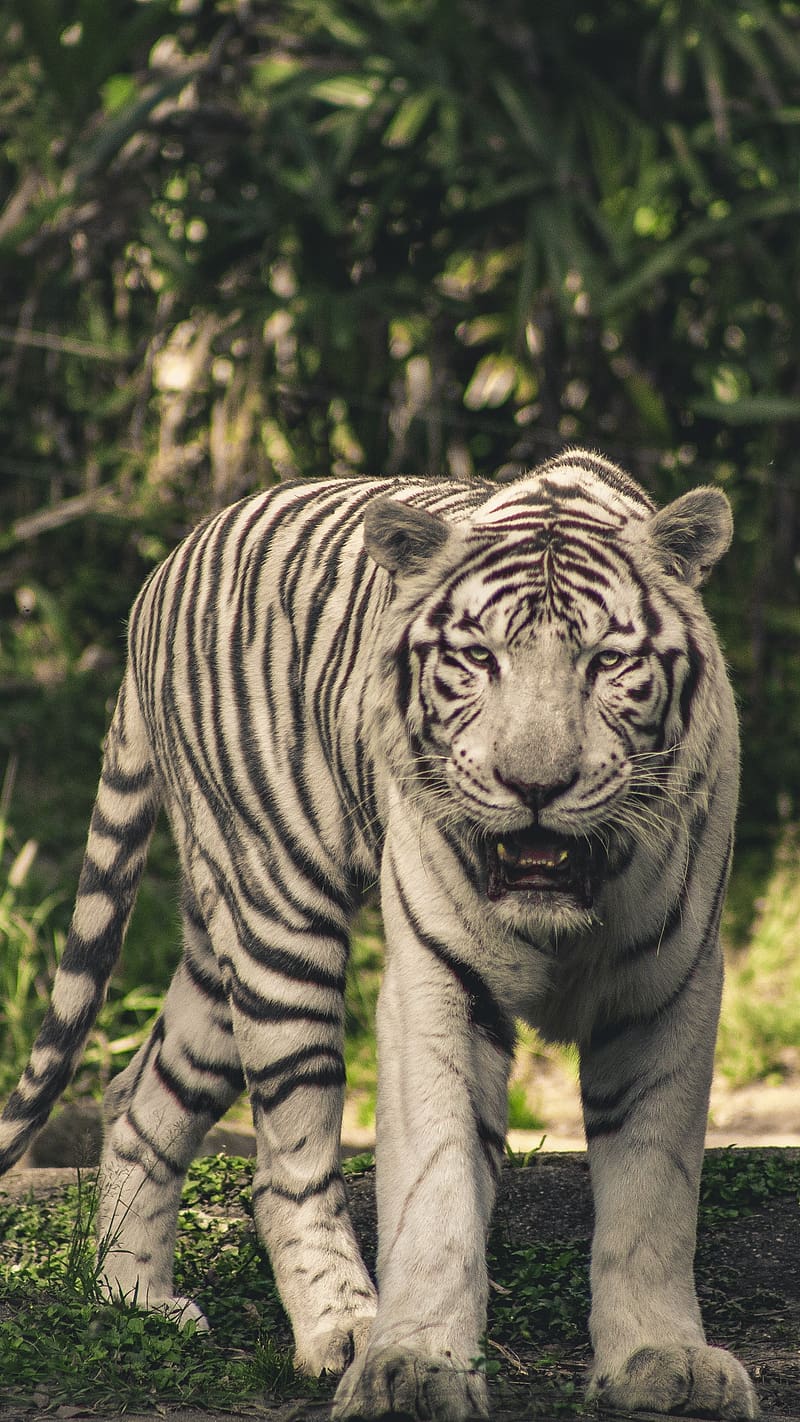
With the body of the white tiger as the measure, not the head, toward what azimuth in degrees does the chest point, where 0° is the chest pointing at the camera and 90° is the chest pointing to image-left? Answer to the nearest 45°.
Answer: approximately 315°
